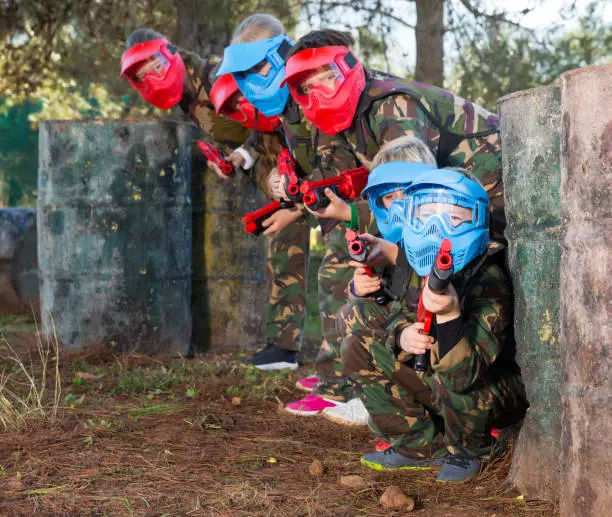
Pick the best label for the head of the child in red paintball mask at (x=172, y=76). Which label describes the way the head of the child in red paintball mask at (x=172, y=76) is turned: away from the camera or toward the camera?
toward the camera

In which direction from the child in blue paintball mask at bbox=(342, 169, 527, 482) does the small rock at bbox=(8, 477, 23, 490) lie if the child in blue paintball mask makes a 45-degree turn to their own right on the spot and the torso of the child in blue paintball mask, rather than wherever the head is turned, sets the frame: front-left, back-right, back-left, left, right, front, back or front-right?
front

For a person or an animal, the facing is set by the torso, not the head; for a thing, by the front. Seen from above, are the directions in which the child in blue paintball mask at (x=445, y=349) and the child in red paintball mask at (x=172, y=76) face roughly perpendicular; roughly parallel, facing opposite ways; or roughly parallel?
roughly parallel

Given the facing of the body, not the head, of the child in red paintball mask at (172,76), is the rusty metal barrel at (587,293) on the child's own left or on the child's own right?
on the child's own left

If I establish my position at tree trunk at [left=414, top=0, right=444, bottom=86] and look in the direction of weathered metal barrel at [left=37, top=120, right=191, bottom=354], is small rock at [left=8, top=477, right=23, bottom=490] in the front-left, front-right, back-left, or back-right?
front-left

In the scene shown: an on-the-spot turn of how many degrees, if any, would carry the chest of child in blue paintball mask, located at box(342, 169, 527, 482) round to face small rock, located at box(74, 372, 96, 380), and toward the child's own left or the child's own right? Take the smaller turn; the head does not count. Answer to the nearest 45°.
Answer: approximately 90° to the child's own right

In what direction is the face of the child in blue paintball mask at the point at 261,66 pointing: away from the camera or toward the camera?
toward the camera

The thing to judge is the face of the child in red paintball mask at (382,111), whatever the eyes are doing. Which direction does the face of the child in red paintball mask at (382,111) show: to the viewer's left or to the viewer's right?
to the viewer's left

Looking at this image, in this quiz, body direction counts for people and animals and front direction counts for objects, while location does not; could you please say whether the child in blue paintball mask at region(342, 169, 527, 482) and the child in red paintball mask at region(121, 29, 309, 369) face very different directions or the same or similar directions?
same or similar directions

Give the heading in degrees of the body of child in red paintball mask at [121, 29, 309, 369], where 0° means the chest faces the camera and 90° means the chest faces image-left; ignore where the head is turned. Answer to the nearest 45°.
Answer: approximately 45°

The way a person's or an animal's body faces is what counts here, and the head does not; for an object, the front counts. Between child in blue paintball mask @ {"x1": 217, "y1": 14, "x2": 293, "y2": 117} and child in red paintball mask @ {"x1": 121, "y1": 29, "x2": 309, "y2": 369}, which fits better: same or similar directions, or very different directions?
same or similar directions

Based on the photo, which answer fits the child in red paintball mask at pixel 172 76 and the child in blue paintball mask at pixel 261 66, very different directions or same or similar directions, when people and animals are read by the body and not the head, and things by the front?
same or similar directions

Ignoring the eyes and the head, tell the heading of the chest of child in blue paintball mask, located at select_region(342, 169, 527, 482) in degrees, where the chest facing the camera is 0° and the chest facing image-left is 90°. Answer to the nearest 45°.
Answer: approximately 45°

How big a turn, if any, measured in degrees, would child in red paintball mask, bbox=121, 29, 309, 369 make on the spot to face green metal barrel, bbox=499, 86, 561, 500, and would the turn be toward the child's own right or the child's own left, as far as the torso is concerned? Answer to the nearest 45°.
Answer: approximately 45° to the child's own left

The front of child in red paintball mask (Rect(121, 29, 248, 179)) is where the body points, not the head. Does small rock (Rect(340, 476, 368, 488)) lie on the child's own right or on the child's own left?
on the child's own left
